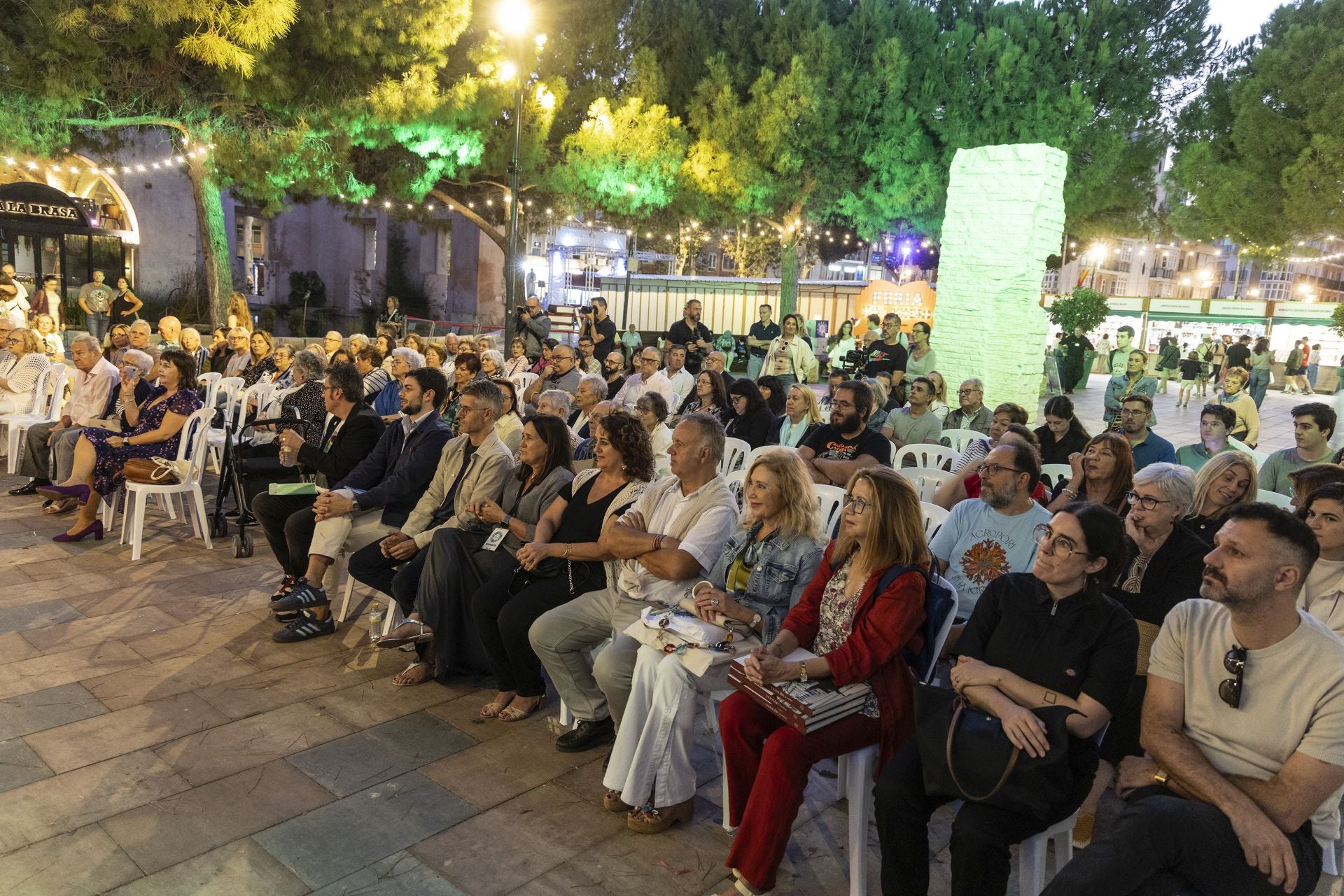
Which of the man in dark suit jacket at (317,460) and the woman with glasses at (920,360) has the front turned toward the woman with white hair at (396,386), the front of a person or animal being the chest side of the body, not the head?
the woman with glasses

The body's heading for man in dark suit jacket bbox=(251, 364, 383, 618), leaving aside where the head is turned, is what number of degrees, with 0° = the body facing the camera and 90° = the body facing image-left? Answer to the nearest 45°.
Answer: approximately 90°

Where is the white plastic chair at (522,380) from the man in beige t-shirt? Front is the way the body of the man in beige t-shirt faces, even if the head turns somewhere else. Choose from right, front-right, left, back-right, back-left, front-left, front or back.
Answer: right

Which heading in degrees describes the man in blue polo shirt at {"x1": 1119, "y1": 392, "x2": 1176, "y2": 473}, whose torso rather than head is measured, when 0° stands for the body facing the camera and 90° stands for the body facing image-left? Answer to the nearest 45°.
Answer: approximately 45°

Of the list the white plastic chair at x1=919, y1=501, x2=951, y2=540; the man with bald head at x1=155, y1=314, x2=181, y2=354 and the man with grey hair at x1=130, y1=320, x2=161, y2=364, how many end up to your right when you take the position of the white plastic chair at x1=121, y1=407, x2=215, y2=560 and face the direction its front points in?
2

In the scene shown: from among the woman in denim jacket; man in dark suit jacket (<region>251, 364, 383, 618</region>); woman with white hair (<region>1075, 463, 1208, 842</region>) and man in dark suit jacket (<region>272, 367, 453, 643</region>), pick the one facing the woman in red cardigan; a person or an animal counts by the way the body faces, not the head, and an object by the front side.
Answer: the woman with white hair

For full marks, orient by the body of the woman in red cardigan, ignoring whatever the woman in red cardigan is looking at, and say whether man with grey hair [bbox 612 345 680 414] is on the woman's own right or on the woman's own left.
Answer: on the woman's own right

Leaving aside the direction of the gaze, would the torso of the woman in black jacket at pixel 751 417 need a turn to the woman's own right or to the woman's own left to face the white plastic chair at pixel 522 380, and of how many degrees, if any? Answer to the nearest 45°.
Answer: approximately 90° to the woman's own right

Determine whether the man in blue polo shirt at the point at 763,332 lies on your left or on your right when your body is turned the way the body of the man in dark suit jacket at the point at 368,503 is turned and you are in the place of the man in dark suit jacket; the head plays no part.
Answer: on your right
